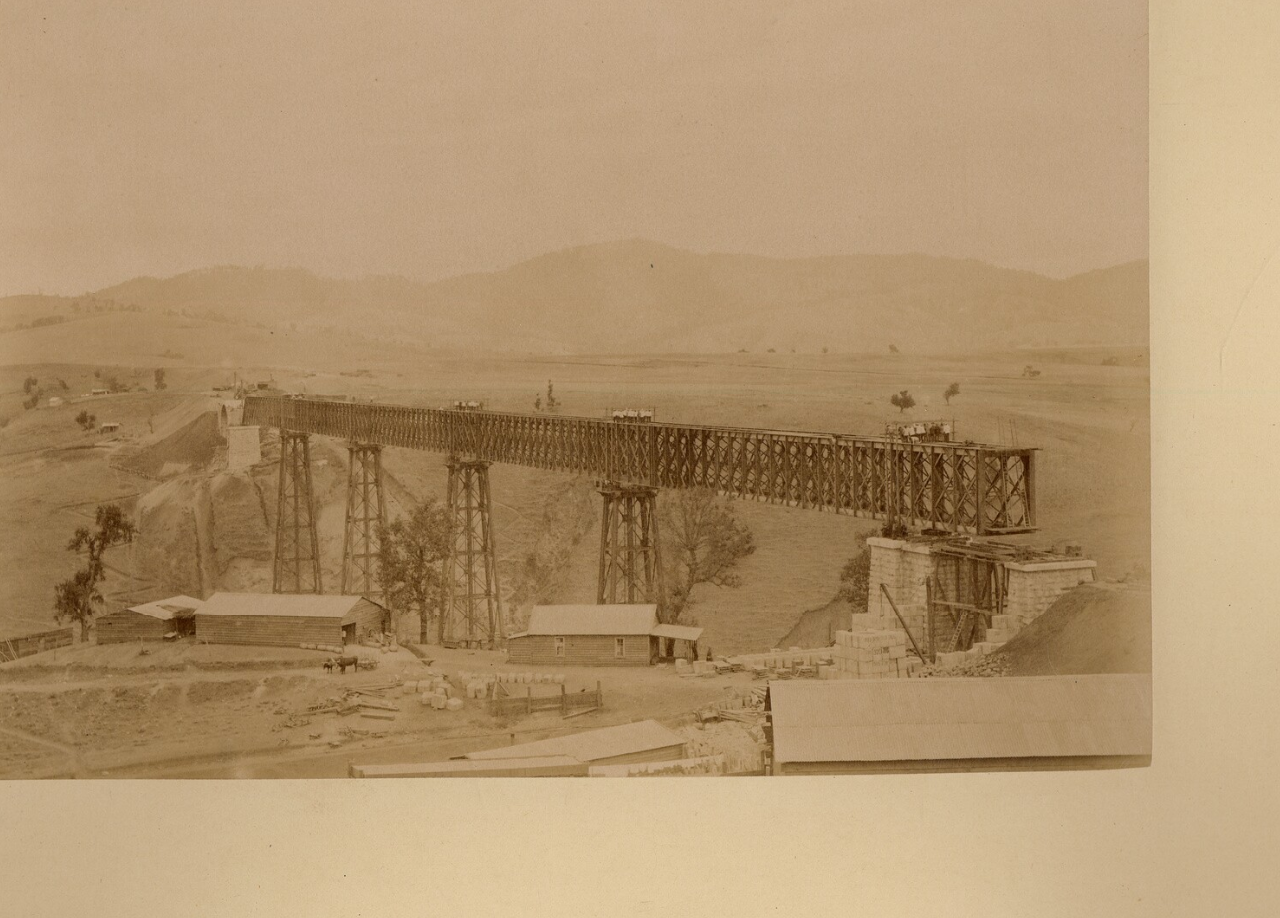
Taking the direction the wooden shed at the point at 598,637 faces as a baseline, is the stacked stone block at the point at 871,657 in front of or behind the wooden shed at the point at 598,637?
in front

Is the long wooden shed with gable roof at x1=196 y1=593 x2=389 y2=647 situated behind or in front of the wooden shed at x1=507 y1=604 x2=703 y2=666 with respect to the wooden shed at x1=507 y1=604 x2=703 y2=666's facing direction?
behind
